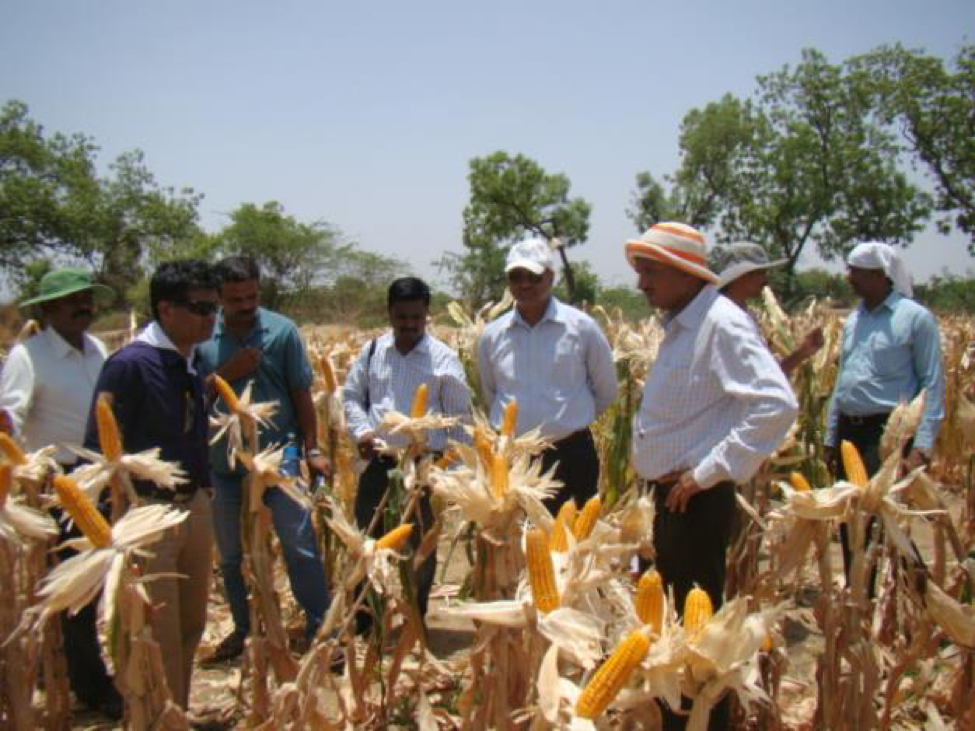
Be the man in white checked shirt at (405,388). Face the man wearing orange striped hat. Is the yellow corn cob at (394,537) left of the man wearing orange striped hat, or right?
right

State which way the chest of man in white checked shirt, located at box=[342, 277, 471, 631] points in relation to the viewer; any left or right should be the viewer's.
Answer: facing the viewer

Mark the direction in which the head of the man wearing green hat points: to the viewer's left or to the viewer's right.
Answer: to the viewer's right

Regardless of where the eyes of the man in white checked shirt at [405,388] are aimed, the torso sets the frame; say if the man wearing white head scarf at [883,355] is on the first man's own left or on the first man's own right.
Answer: on the first man's own left

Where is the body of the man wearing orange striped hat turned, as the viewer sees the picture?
to the viewer's left

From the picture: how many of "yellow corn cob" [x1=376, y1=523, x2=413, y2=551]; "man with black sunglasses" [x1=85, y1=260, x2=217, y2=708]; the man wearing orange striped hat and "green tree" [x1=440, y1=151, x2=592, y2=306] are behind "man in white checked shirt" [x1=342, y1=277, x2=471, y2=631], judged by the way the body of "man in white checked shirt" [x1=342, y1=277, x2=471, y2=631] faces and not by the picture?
1

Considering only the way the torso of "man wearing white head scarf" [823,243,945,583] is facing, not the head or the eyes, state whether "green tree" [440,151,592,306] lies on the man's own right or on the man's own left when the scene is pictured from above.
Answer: on the man's own right

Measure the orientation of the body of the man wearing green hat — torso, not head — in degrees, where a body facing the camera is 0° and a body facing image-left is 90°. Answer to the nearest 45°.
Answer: approximately 315°

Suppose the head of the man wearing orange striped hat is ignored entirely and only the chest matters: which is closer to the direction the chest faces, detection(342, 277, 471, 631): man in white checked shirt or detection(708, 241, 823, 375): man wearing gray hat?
the man in white checked shirt

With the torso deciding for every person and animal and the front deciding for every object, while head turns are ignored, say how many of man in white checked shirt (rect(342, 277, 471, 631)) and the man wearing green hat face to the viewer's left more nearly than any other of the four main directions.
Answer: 0

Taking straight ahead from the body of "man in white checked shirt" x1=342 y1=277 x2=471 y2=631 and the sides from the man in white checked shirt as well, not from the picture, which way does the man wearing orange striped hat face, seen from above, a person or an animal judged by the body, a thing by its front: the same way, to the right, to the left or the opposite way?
to the right
